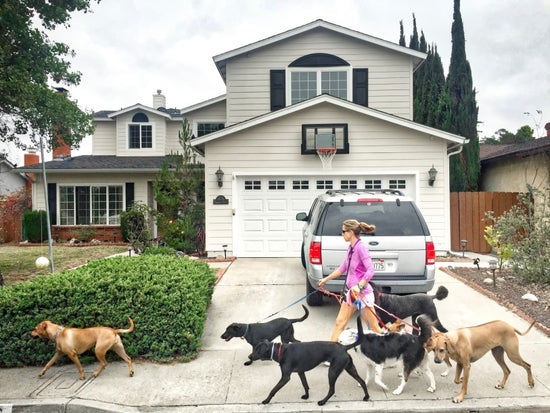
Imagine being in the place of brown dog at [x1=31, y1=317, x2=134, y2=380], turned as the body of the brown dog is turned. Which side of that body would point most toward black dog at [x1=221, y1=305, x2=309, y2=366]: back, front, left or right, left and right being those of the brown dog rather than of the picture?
back

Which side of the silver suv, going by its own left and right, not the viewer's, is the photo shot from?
back

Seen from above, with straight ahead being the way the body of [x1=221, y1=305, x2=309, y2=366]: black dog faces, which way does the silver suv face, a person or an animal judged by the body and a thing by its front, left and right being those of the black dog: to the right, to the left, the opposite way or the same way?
to the right

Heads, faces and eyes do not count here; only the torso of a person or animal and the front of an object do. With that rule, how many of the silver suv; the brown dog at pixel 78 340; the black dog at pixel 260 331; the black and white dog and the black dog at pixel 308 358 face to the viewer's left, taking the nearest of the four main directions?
4

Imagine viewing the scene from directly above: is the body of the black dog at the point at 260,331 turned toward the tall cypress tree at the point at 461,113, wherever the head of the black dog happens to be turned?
no

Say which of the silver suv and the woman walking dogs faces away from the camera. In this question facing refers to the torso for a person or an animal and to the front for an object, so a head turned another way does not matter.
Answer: the silver suv

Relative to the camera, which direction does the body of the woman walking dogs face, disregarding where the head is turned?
to the viewer's left

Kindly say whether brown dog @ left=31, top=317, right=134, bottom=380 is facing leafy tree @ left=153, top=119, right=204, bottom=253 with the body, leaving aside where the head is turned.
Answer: no

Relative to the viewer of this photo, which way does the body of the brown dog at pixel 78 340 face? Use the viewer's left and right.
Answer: facing to the left of the viewer

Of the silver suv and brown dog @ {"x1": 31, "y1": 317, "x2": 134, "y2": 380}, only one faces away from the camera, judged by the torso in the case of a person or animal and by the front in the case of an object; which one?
the silver suv

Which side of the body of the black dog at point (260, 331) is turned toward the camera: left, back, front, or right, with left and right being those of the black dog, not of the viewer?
left

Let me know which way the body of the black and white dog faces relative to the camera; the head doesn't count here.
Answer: to the viewer's left

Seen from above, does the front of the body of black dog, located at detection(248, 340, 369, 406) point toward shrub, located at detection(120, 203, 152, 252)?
no

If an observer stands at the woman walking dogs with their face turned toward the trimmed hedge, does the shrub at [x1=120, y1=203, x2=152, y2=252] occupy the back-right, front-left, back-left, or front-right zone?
front-right

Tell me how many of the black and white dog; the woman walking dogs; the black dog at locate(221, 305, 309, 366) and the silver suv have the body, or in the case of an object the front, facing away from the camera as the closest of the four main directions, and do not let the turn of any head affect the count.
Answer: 1

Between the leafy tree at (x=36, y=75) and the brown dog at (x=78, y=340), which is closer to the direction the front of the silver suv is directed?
the leafy tree

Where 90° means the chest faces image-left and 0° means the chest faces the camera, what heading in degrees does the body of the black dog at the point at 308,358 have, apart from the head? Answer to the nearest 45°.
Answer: approximately 90°

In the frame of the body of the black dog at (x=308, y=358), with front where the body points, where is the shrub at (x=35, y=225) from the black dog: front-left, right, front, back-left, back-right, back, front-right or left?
front-right

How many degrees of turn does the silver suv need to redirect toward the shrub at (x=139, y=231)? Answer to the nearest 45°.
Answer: approximately 45° to its left
